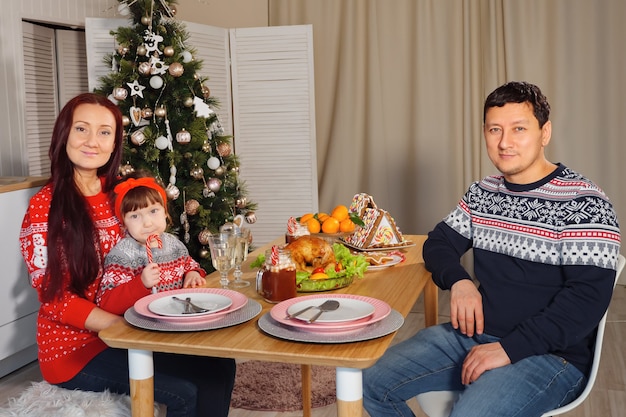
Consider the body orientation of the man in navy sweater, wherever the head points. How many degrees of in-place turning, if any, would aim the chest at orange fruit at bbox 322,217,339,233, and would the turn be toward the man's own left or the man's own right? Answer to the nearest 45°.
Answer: approximately 90° to the man's own right

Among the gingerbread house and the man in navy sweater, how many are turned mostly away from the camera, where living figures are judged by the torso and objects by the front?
0

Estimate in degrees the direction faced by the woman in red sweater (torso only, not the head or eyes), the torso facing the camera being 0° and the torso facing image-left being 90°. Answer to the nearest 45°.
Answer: approximately 315°

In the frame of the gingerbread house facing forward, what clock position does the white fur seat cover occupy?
The white fur seat cover is roughly at 3 o'clock from the gingerbread house.

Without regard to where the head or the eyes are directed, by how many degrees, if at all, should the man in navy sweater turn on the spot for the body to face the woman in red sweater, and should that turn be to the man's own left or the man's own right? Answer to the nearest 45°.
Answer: approximately 45° to the man's own right

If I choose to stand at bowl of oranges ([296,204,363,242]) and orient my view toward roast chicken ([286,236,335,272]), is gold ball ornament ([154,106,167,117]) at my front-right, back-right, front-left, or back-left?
back-right

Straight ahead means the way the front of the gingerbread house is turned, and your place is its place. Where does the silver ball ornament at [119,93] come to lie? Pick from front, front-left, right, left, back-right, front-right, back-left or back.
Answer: back

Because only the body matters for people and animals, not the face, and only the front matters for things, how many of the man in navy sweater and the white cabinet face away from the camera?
0
